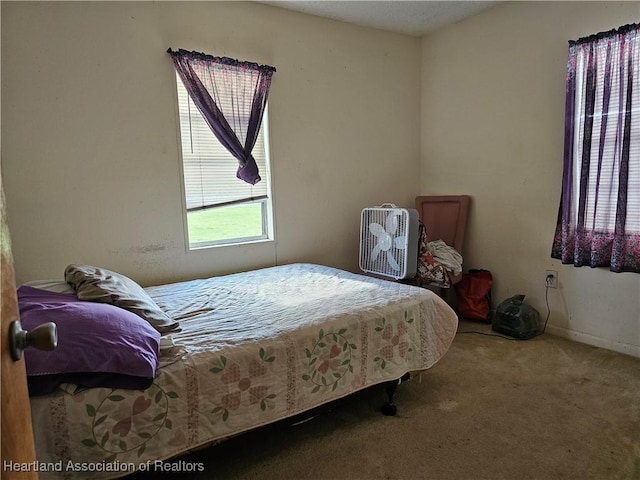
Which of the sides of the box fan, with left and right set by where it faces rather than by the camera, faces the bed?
front

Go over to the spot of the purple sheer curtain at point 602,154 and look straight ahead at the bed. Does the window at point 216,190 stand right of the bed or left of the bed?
right

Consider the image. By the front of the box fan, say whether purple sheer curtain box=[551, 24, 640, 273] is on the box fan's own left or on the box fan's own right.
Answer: on the box fan's own left

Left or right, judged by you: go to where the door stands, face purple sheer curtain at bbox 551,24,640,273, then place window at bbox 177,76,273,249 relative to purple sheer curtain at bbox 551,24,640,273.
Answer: left

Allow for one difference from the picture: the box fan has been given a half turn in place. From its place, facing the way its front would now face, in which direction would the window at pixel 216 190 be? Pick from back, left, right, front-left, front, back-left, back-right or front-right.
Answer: back-left

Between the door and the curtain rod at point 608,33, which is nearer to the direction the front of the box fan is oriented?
the door

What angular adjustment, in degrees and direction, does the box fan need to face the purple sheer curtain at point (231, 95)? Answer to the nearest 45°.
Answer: approximately 45° to its right

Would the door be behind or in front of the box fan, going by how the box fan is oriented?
in front
